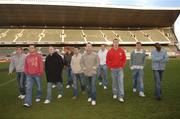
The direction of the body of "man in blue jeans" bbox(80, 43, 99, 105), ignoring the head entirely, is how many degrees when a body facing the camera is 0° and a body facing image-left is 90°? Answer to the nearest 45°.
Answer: approximately 0°

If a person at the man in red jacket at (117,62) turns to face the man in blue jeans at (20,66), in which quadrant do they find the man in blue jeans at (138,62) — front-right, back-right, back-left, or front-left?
back-right

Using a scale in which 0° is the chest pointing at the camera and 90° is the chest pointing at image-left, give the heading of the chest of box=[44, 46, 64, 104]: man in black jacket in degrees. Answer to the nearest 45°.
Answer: approximately 45°

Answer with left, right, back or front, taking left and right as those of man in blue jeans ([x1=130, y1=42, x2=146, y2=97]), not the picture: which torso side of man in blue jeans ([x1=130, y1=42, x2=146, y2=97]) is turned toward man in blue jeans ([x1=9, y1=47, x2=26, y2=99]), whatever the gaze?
right

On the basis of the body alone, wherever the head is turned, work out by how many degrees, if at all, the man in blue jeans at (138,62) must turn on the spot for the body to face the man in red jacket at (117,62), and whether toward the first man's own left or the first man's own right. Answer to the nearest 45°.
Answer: approximately 45° to the first man's own right

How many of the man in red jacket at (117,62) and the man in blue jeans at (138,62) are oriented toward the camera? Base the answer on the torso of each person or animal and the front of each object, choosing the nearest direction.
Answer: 2

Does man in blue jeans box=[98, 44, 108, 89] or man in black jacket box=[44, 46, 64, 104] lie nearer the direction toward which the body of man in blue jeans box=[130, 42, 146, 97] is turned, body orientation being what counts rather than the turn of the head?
the man in black jacket
